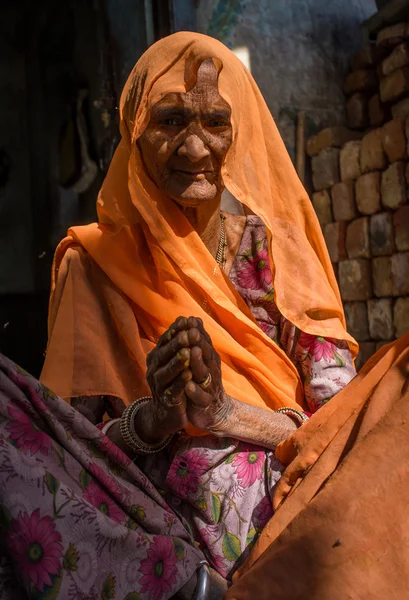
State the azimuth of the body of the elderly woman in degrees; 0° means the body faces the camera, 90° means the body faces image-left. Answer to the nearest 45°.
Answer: approximately 0°

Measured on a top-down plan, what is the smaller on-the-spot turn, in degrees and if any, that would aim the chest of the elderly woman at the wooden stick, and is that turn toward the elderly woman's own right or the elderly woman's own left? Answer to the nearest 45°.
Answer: approximately 180°
